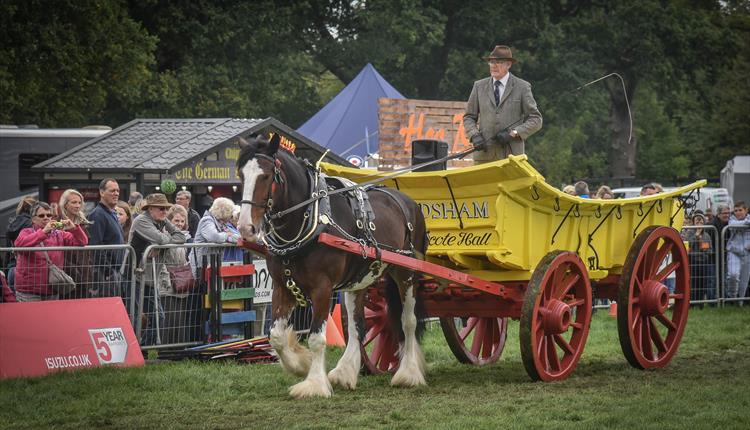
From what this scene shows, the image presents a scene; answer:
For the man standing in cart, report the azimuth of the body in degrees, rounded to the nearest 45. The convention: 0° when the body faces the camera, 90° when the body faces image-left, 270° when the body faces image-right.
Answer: approximately 45°

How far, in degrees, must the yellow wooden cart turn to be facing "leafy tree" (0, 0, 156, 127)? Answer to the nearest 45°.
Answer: approximately 90° to its right

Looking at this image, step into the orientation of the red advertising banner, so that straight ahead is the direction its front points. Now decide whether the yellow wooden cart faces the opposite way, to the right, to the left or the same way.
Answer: to the right

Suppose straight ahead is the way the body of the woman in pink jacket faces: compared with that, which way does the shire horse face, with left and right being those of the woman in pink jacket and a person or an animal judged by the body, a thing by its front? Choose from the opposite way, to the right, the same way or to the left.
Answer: to the right

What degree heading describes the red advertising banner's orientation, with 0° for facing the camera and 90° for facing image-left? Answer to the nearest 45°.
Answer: approximately 0°

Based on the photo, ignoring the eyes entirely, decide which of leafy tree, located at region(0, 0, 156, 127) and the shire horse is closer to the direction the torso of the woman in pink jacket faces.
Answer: the shire horse

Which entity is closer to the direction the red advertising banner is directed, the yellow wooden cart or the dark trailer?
the yellow wooden cart

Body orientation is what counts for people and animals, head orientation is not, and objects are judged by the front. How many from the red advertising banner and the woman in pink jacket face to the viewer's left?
0

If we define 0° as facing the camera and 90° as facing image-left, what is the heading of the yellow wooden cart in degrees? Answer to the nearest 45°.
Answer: approximately 45°

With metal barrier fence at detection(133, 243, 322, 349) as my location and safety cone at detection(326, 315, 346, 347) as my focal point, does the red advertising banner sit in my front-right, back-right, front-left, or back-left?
back-right

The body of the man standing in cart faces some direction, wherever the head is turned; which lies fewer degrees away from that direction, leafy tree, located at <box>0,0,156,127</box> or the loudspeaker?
the loudspeaker

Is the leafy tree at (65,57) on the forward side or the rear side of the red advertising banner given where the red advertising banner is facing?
on the rear side

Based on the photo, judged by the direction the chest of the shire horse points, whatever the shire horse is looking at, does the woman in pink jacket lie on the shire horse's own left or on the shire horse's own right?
on the shire horse's own right
